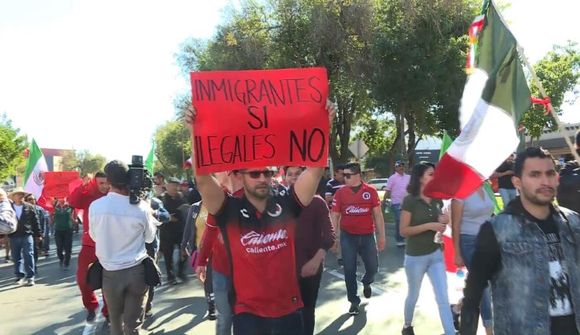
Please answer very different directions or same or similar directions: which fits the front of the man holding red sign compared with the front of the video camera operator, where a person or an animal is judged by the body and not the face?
very different directions

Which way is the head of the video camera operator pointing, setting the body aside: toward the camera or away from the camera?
away from the camera

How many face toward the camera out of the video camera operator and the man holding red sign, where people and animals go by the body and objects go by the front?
1

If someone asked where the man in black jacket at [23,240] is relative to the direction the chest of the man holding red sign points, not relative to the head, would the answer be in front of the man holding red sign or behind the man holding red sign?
behind

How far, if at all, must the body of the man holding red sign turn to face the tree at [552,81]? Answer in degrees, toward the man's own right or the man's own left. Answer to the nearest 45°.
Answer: approximately 135° to the man's own left

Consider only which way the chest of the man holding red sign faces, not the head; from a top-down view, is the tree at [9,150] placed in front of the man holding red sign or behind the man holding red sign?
behind

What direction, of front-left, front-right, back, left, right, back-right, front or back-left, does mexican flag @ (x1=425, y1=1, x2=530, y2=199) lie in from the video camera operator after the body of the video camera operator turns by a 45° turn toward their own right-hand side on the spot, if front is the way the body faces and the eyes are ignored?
right

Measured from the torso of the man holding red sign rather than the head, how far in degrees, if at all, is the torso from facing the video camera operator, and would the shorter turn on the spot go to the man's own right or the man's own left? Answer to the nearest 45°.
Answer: approximately 135° to the man's own right

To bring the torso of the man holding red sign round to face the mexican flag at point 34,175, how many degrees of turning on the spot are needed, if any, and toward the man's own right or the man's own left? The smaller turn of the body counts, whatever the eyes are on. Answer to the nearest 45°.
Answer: approximately 135° to the man's own right

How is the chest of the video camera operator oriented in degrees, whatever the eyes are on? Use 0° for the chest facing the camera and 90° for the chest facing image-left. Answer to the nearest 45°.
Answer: approximately 180°

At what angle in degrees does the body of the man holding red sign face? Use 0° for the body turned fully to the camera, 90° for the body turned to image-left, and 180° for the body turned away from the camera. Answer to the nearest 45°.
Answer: approximately 0°

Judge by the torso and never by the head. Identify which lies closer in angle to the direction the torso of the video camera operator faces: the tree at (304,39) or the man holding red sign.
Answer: the tree
